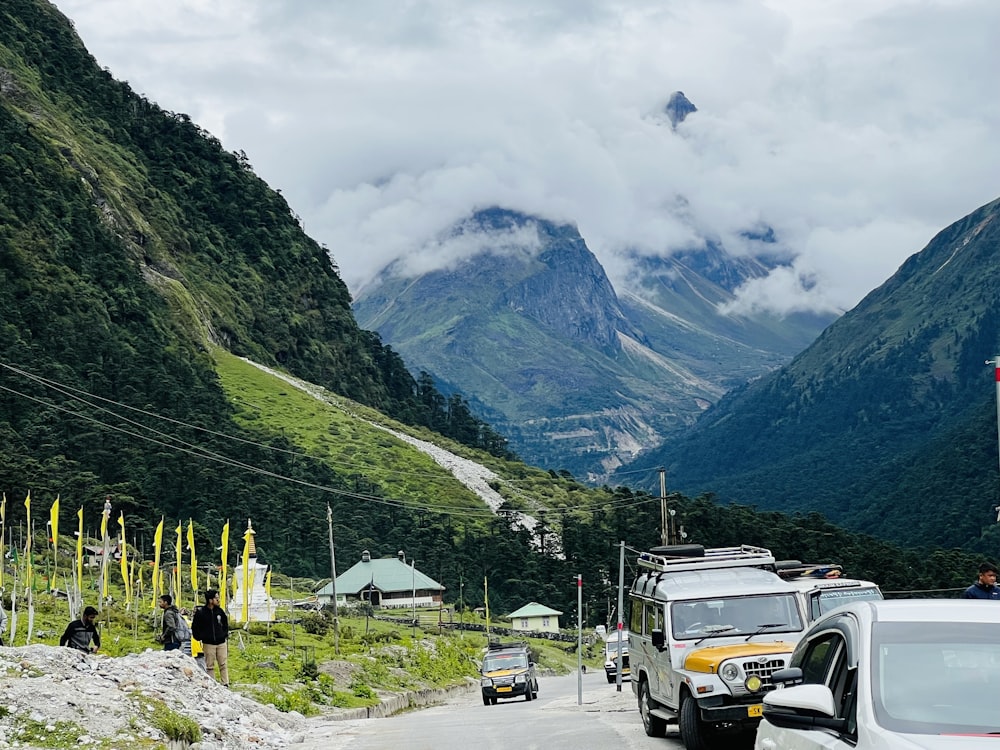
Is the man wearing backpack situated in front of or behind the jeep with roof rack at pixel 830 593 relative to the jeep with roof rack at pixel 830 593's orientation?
behind

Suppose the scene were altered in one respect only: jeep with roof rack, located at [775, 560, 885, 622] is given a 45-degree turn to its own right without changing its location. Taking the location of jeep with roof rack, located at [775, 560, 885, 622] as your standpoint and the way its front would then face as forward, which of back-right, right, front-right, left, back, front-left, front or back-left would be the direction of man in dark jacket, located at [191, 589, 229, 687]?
right

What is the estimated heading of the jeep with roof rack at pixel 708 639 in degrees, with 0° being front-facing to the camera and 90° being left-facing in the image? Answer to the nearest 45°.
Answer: approximately 315°

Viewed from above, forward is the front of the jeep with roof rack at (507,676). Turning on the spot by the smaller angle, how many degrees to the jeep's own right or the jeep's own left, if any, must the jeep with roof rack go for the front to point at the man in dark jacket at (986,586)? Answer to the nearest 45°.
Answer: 0° — it already faces them

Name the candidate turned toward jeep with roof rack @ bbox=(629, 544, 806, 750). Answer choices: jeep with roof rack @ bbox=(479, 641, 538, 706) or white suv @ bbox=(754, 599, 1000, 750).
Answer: jeep with roof rack @ bbox=(479, 641, 538, 706)

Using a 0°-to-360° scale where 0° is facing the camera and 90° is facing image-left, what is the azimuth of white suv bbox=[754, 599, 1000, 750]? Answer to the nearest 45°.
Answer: approximately 315°

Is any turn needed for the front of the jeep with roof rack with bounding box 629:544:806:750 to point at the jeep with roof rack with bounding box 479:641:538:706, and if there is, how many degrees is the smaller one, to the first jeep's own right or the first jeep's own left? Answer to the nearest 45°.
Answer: approximately 135° to the first jeep's own left

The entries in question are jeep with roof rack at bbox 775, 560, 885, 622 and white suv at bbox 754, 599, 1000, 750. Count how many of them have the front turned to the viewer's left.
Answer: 0

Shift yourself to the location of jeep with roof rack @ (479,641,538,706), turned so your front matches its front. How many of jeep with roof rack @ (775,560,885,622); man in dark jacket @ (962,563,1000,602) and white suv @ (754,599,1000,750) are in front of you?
3

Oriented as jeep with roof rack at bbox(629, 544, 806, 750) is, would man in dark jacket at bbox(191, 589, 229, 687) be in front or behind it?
behind

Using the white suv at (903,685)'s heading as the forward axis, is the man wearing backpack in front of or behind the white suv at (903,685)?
behind

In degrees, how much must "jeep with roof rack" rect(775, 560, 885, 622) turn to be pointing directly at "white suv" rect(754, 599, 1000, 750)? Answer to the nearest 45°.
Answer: approximately 45° to its right

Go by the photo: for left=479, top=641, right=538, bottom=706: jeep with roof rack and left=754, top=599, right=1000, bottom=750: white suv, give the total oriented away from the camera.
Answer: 0
